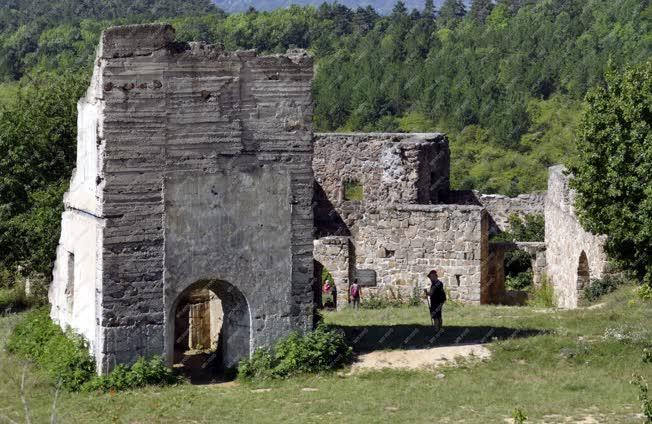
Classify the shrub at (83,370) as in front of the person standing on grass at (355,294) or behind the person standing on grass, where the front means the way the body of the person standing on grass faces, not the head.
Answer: behind

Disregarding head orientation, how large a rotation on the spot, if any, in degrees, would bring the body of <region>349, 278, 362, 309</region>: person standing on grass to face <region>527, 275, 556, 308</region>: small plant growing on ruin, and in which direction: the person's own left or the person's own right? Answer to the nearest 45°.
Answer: approximately 45° to the person's own right

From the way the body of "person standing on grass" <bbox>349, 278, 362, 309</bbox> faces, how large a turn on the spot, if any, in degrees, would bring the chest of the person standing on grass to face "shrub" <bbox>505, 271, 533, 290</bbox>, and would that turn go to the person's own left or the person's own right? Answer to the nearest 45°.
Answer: approximately 45° to the person's own right

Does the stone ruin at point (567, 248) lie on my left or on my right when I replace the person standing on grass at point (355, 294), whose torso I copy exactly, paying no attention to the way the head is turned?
on my right

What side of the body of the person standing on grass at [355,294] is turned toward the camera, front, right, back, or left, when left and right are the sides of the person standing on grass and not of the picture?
back

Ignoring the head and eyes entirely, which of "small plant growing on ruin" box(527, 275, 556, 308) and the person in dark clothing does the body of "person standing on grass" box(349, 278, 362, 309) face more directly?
the small plant growing on ruin

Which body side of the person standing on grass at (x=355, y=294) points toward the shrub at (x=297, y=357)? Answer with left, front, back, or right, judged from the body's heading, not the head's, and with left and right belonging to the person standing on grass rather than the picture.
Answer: back

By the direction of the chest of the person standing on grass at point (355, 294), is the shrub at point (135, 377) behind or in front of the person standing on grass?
behind
